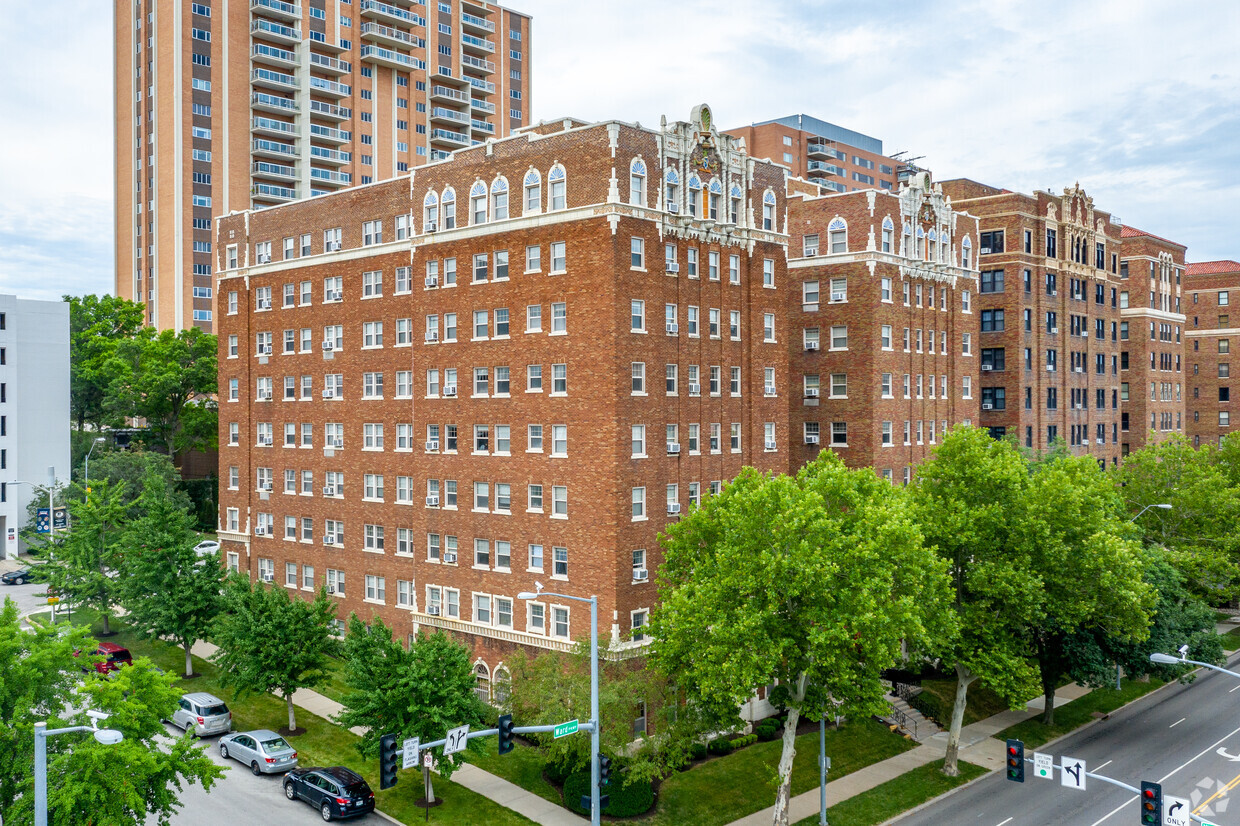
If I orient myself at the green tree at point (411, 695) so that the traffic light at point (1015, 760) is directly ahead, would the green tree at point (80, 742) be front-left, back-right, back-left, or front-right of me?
back-right

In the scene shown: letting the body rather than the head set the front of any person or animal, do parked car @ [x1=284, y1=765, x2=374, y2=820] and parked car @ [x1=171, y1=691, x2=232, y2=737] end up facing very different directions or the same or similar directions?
same or similar directions

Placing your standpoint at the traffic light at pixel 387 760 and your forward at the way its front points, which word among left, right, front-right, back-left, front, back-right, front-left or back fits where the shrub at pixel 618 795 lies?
left

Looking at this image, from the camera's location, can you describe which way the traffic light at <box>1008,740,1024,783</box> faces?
facing the viewer and to the left of the viewer

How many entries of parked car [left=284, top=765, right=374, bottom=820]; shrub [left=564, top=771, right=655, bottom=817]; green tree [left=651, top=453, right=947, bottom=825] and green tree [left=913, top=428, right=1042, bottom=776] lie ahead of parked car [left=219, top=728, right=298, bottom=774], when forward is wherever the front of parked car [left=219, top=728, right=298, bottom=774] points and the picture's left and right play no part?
0

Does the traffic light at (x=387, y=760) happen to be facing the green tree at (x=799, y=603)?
no

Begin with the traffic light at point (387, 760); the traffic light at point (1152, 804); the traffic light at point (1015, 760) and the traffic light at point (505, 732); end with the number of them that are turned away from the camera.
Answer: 0

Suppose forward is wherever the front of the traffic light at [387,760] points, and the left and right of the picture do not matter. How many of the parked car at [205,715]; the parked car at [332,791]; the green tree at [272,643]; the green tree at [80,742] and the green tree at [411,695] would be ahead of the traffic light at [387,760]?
0

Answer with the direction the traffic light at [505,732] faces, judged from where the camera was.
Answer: facing the viewer and to the right of the viewer

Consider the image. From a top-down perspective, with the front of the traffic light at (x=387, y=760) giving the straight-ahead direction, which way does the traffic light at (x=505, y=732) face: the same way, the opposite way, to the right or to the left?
the same way
